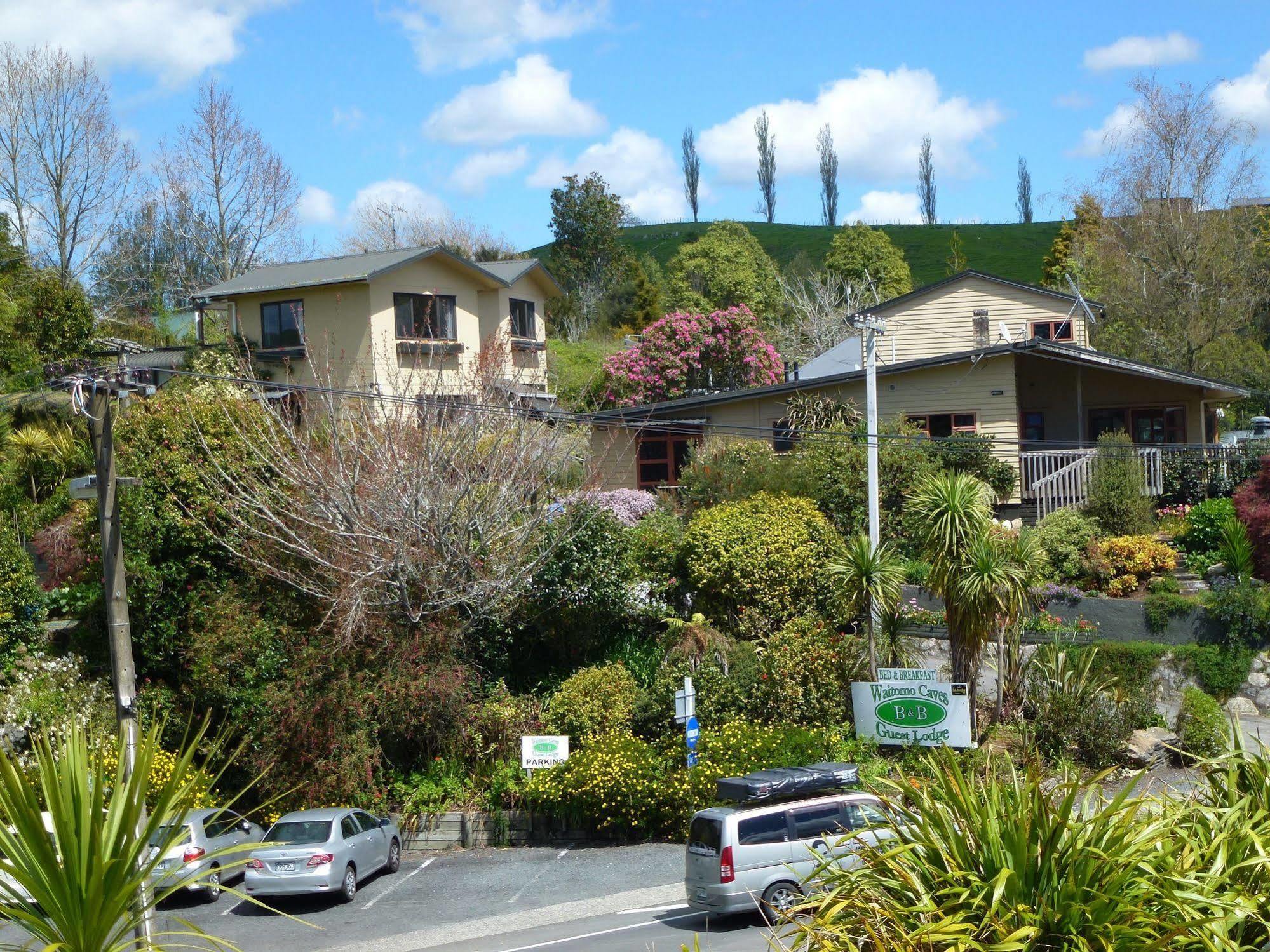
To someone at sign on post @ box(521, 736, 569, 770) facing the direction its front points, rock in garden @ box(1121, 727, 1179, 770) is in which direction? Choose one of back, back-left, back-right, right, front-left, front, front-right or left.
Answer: left

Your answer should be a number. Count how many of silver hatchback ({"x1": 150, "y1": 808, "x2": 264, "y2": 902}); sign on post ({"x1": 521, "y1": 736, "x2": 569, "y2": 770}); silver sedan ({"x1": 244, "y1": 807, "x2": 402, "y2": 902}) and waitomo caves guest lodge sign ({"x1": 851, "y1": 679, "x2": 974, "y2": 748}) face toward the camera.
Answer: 2

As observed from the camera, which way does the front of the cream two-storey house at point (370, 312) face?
facing the viewer and to the right of the viewer

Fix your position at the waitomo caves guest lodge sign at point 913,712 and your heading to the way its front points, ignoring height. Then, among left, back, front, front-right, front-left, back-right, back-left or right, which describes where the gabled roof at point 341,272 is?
back-right

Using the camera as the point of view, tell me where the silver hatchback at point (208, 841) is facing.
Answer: facing away from the viewer and to the right of the viewer

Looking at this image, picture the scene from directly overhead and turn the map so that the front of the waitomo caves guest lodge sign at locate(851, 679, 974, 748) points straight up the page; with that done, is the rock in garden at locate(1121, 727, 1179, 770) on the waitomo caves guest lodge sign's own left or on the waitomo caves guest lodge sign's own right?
on the waitomo caves guest lodge sign's own left

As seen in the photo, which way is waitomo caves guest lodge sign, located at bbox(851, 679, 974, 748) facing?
toward the camera

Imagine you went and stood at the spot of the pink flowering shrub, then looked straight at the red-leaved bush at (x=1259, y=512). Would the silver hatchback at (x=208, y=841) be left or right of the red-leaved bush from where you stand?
right

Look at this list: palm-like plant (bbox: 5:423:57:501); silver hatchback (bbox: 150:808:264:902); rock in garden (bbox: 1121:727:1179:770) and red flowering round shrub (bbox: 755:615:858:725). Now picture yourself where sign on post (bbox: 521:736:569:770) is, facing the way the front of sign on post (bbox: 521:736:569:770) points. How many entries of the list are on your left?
2

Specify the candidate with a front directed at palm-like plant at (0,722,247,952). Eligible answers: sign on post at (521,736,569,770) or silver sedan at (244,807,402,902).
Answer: the sign on post

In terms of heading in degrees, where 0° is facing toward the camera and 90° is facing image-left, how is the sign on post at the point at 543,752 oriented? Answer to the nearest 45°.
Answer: approximately 0°

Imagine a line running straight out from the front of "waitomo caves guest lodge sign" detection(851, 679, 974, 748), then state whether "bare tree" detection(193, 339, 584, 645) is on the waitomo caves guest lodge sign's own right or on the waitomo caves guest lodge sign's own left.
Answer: on the waitomo caves guest lodge sign's own right

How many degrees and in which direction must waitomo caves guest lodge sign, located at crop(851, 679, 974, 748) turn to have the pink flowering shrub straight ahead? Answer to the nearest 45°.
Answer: approximately 180°

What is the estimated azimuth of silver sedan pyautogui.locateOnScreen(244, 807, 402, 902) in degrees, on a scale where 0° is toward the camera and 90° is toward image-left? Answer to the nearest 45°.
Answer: approximately 225°

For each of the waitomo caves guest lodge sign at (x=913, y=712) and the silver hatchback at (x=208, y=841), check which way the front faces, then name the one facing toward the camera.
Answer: the waitomo caves guest lodge sign

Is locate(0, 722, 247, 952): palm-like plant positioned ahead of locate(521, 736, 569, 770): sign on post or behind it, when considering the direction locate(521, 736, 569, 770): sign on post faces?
ahead

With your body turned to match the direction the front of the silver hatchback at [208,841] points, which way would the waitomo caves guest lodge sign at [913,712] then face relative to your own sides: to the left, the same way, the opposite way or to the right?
the opposite way
